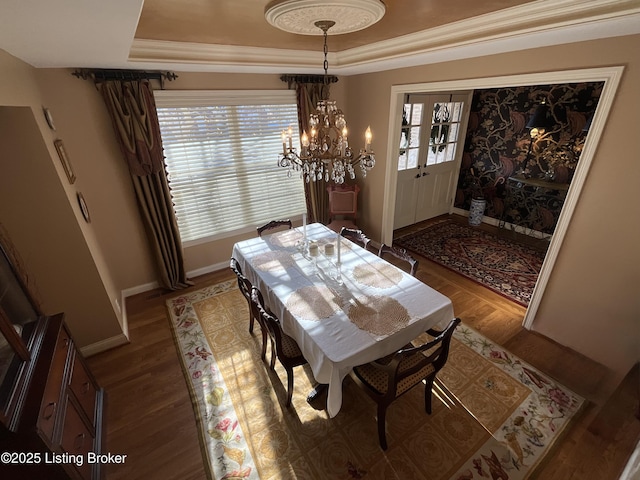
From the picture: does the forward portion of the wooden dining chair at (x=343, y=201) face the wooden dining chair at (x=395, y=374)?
yes

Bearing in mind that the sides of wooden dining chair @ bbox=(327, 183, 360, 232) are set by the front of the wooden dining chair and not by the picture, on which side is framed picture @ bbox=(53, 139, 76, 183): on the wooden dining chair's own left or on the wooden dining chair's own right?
on the wooden dining chair's own right

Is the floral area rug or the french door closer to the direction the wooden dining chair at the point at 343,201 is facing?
the floral area rug

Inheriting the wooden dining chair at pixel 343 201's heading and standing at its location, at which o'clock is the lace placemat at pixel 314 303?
The lace placemat is roughly at 12 o'clock from the wooden dining chair.

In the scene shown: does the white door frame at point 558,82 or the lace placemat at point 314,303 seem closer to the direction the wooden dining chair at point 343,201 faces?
the lace placemat

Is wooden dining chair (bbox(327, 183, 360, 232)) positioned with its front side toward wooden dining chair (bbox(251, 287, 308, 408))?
yes

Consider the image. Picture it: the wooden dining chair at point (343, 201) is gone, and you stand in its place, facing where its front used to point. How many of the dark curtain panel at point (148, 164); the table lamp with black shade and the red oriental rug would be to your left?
2

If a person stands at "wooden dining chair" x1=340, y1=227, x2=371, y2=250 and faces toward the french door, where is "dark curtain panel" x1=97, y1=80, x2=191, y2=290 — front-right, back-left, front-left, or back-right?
back-left

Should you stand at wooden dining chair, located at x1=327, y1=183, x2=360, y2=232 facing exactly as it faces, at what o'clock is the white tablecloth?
The white tablecloth is roughly at 12 o'clock from the wooden dining chair.

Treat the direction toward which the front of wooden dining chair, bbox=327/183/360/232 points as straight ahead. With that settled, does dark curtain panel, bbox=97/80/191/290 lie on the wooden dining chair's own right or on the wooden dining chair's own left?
on the wooden dining chair's own right
